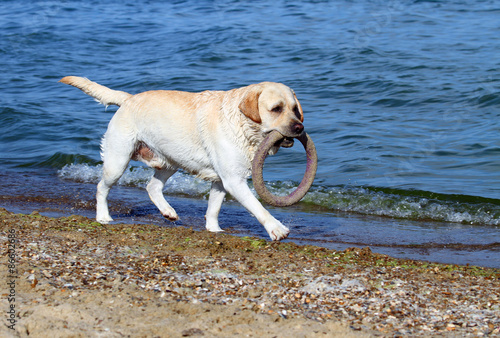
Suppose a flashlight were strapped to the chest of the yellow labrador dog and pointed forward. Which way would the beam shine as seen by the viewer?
to the viewer's right
